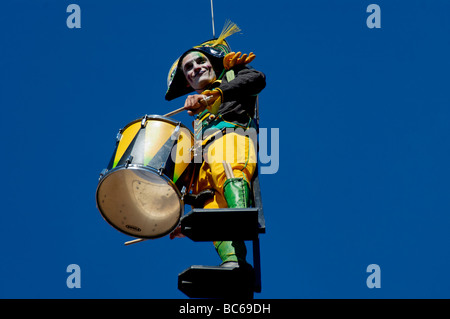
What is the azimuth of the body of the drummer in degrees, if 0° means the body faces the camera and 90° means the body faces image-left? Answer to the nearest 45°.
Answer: approximately 45°
